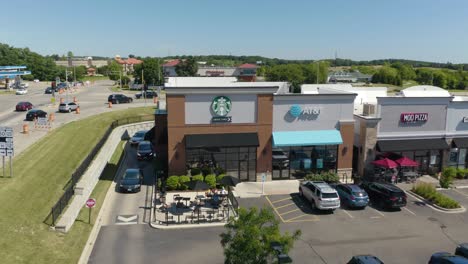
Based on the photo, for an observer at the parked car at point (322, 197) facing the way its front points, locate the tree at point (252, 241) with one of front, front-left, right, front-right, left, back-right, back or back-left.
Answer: back-left

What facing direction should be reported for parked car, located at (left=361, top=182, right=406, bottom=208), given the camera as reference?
facing away from the viewer and to the left of the viewer

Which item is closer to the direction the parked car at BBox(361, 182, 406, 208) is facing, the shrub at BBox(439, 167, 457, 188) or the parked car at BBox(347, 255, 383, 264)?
the shrub

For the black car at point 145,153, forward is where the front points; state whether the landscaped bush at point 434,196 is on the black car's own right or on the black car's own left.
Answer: on the black car's own left

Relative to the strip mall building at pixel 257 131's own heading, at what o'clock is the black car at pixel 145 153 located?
The black car is roughly at 4 o'clock from the strip mall building.

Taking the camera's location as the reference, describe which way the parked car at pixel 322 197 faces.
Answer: facing away from the viewer and to the left of the viewer

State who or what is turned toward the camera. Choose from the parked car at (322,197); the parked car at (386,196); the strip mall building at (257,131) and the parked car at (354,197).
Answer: the strip mall building

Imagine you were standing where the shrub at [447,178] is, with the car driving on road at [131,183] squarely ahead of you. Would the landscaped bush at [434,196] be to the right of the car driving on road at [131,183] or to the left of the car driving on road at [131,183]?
left

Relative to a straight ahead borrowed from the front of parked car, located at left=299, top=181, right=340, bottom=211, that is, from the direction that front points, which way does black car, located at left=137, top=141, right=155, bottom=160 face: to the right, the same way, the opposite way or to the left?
the opposite way

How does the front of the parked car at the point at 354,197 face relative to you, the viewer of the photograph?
facing away from the viewer and to the left of the viewer

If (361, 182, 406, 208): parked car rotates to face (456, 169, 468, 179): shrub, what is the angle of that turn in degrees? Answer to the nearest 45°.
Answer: approximately 90° to its right

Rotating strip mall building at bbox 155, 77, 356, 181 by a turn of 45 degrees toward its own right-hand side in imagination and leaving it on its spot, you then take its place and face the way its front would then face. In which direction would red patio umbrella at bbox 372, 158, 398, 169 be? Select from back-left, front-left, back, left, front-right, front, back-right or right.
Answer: back-left
